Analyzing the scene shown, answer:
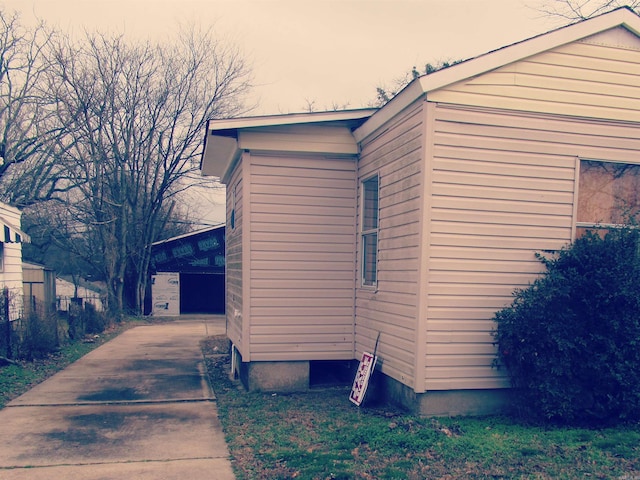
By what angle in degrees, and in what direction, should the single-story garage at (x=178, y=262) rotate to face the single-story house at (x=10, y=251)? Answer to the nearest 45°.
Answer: approximately 45° to its right

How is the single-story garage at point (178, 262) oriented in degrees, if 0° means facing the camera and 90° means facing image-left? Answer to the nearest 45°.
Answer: approximately 0°

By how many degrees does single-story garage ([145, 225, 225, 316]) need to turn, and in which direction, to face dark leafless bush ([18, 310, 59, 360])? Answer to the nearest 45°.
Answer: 0° — it already faces it

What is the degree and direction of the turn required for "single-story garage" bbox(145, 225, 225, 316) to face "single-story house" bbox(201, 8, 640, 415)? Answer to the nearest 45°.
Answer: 0° — it already faces it

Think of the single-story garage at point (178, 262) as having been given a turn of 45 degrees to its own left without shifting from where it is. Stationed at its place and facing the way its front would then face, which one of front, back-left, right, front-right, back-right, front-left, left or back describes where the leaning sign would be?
front-right

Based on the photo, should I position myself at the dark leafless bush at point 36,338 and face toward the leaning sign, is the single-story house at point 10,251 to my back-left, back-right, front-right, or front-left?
back-left
